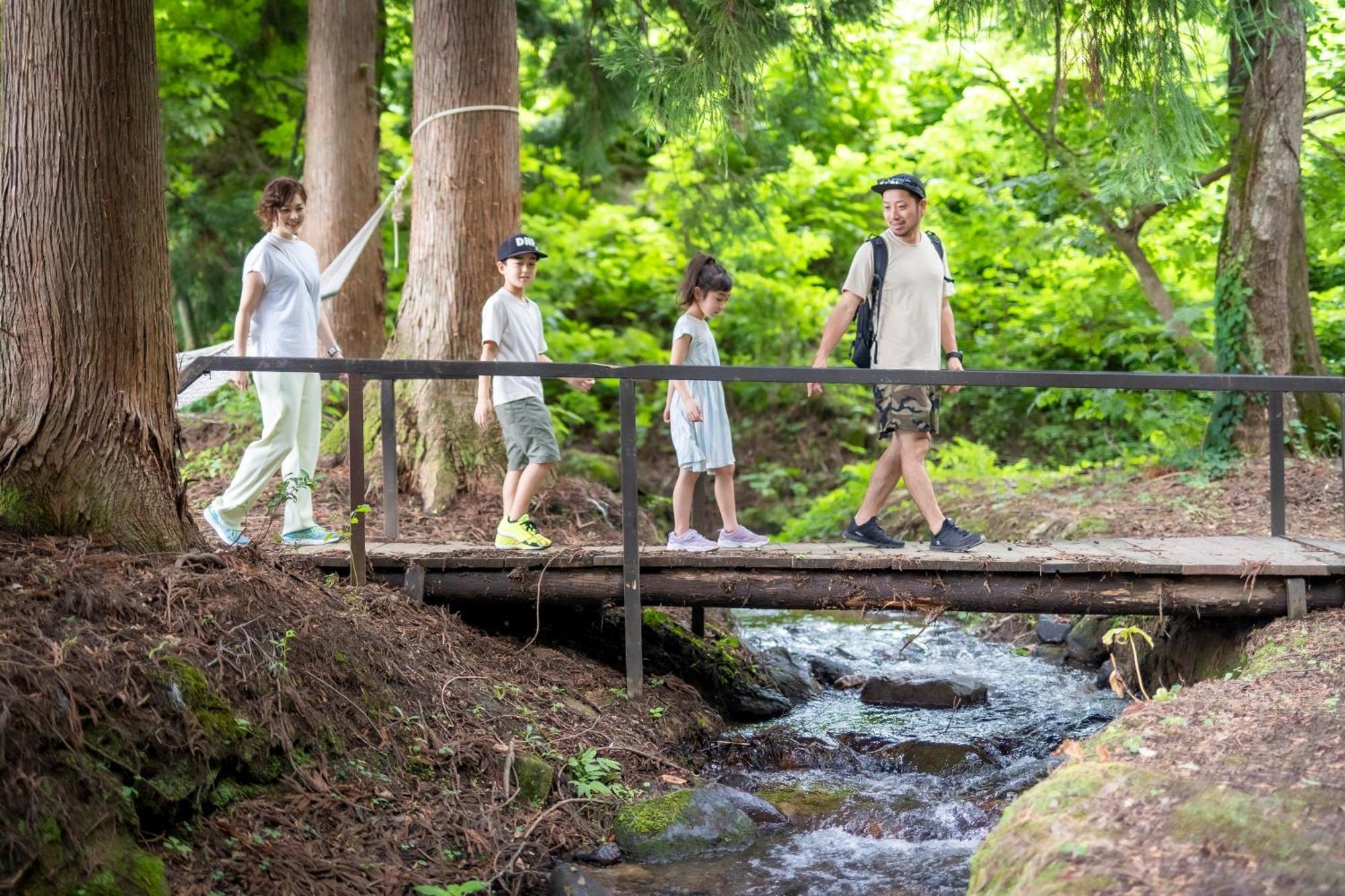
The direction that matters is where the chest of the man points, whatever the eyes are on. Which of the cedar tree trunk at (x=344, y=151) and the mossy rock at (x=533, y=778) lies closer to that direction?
the mossy rock

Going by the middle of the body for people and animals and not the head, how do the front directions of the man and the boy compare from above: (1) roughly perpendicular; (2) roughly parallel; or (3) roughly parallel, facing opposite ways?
roughly parallel

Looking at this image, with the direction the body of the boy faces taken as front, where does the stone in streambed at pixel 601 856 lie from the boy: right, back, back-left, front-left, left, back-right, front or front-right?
front-right

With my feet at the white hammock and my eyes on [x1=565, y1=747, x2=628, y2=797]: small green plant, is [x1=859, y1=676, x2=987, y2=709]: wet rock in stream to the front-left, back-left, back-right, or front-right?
front-left

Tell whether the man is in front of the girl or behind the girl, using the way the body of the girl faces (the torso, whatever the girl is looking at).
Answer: in front

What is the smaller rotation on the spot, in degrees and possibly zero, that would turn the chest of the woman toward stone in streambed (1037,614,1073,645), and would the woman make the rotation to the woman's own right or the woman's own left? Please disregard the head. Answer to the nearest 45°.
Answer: approximately 45° to the woman's own left

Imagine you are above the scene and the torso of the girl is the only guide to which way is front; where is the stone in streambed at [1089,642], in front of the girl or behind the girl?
in front

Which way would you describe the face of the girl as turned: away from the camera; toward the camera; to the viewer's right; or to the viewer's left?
to the viewer's right

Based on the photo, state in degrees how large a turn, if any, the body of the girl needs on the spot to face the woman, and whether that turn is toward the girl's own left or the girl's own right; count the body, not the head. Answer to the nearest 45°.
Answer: approximately 180°

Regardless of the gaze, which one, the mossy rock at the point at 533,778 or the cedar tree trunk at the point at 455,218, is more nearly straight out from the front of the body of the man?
the mossy rock
